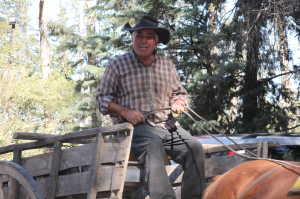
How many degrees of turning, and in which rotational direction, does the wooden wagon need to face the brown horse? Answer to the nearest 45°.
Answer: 0° — it already faces it

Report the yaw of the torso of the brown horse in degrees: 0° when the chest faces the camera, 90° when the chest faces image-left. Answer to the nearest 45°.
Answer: approximately 270°

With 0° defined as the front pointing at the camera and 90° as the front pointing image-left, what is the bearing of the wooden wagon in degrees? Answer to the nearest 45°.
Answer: approximately 315°
